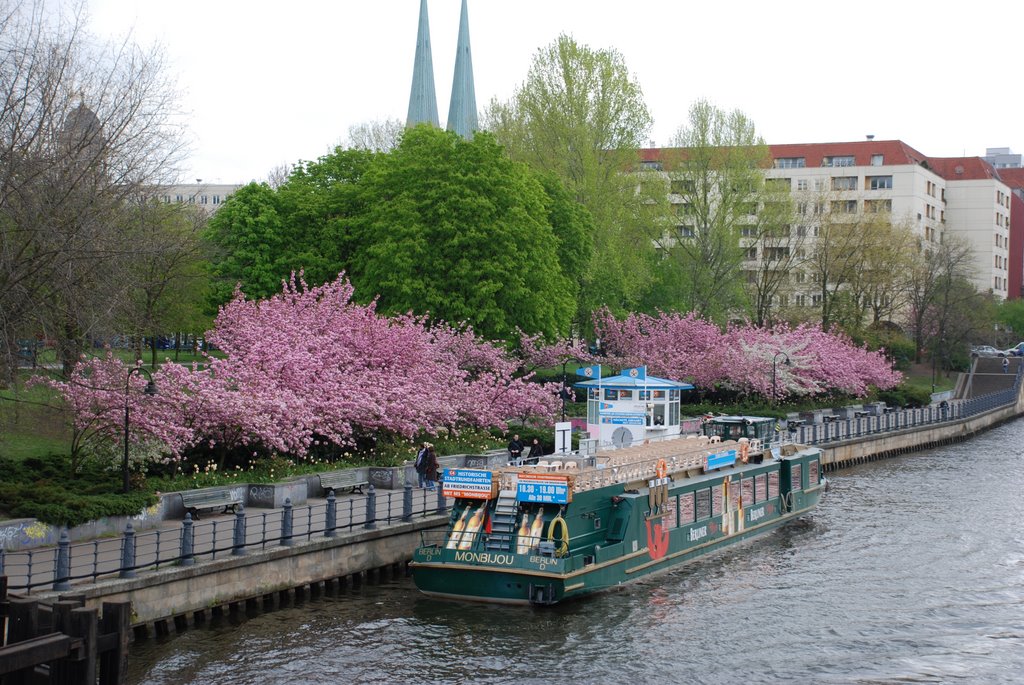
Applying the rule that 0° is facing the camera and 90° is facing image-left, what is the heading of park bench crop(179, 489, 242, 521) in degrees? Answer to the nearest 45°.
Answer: approximately 315°

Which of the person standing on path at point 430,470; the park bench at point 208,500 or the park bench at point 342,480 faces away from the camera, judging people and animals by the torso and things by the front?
the person standing on path

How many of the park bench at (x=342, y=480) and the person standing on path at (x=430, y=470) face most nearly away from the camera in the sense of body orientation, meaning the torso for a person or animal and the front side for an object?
1

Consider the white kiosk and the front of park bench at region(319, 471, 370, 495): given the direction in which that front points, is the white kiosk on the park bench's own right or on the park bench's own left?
on the park bench's own left

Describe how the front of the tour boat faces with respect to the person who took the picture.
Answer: facing away from the viewer and to the right of the viewer

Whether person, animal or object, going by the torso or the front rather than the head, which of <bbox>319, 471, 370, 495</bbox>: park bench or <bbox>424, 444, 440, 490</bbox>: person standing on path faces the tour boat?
the park bench

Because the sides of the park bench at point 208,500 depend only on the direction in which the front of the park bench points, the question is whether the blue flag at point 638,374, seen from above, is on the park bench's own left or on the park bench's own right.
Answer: on the park bench's own left

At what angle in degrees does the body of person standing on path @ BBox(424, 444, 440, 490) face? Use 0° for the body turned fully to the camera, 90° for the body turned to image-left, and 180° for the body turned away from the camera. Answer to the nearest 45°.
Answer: approximately 180°

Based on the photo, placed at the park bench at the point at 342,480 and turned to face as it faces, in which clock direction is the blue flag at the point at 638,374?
The blue flag is roughly at 10 o'clock from the park bench.

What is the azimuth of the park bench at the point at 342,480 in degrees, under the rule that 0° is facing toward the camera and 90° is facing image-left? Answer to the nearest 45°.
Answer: approximately 315°
